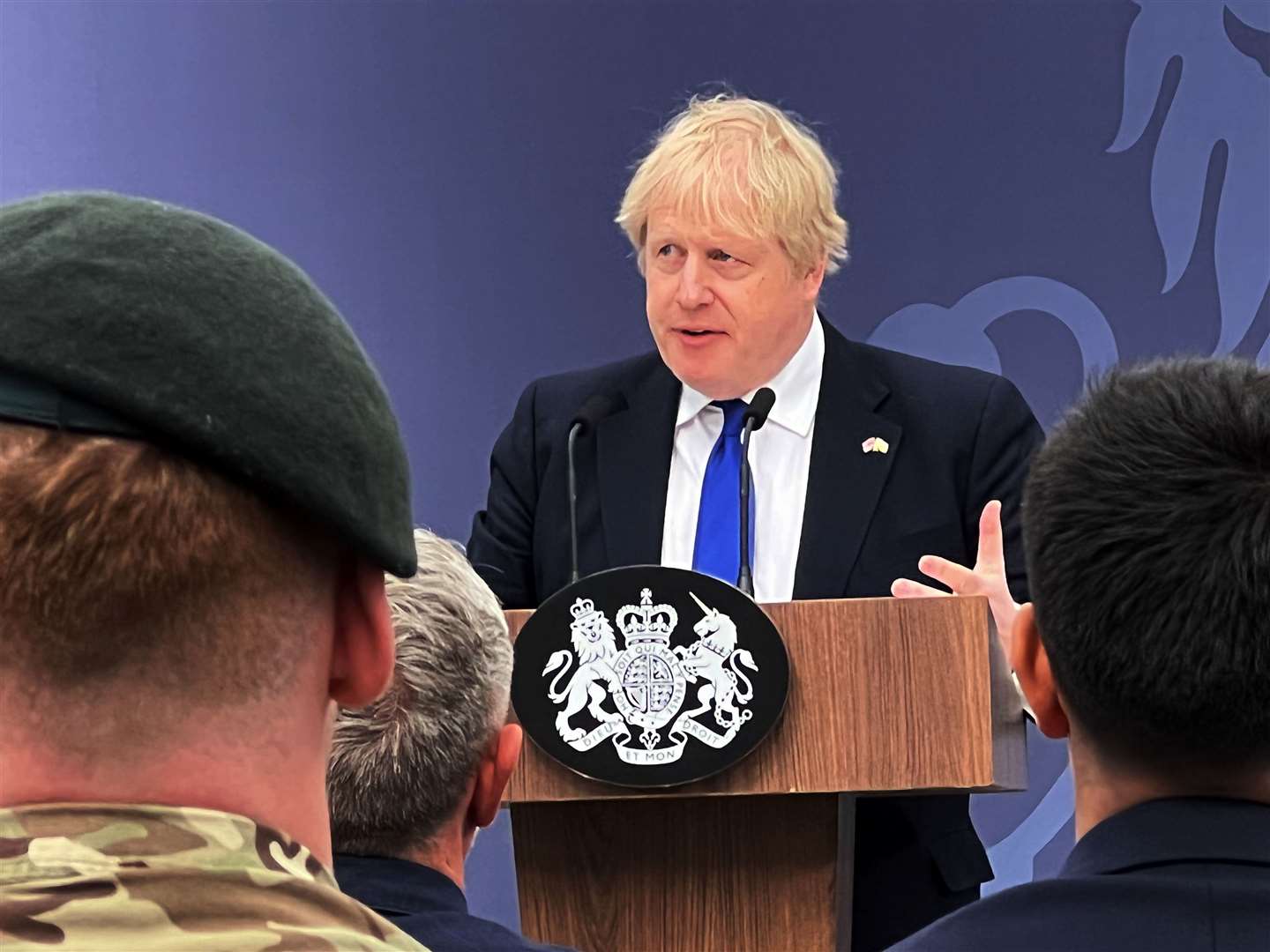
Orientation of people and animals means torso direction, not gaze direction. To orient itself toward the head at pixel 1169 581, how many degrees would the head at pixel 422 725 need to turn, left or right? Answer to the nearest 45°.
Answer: approximately 90° to its right

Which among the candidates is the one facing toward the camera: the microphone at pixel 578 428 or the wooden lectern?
the wooden lectern

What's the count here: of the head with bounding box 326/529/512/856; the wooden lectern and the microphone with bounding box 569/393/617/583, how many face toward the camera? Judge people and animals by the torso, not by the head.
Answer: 1

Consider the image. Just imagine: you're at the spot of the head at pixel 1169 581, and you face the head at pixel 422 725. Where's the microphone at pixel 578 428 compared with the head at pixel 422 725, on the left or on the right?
right

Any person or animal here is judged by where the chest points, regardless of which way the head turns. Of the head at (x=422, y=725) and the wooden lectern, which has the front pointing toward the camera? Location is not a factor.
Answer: the wooden lectern

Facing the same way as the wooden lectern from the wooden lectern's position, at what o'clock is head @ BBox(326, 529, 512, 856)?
The head is roughly at 1 o'clock from the wooden lectern.

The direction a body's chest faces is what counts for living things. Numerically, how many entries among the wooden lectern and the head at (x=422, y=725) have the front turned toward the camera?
1

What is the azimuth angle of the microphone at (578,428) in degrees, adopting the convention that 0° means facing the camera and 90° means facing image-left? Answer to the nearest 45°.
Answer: approximately 225°

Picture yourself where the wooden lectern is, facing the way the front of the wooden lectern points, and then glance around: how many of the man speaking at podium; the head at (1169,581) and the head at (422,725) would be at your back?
1

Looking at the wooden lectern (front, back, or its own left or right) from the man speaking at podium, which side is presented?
back

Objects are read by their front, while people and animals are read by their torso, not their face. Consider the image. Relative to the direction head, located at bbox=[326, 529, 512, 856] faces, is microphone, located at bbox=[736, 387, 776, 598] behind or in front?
in front

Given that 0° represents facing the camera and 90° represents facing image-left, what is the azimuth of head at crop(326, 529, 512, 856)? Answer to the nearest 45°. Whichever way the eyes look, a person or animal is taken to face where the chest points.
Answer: approximately 225°

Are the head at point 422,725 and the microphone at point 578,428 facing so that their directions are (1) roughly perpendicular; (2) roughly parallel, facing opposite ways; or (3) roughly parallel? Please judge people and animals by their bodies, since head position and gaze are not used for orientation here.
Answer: roughly parallel

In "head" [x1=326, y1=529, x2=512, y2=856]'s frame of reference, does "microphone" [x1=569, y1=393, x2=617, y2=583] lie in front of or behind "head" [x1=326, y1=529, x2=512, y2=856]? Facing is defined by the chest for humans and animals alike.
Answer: in front

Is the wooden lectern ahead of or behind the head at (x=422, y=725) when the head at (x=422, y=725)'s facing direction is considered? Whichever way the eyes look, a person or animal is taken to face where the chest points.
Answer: ahead

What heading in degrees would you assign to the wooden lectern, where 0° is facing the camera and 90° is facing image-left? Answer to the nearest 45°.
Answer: approximately 0°

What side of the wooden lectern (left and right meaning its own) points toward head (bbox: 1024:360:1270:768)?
front
